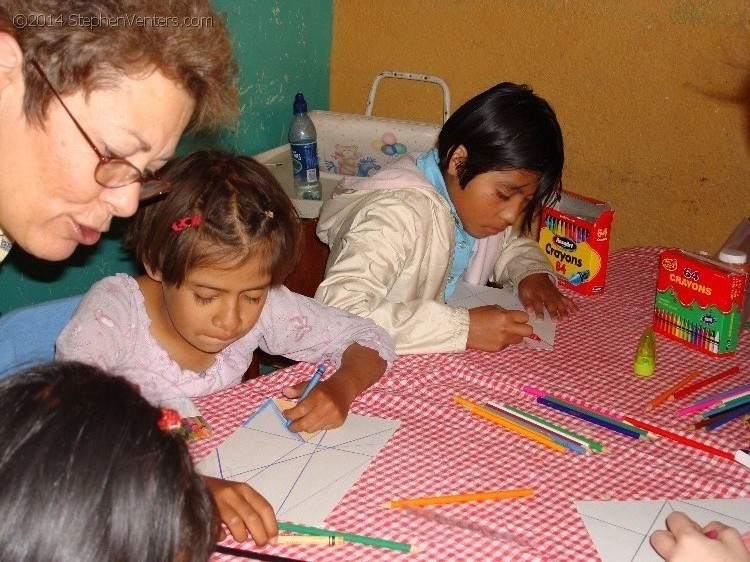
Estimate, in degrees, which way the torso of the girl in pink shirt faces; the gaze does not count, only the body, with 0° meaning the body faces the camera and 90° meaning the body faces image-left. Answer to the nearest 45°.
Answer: approximately 315°

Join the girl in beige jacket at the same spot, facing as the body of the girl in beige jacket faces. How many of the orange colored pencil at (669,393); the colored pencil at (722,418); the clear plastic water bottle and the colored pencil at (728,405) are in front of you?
3

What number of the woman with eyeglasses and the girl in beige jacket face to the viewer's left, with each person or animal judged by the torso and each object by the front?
0

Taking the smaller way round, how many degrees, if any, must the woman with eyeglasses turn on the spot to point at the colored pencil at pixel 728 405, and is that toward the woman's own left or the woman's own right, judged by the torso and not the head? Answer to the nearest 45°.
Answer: approximately 45° to the woman's own left

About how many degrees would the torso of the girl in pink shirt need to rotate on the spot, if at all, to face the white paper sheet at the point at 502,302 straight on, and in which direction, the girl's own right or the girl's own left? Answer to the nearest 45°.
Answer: approximately 90° to the girl's own left

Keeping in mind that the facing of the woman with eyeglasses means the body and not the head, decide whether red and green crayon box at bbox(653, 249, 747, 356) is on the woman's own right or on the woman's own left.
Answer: on the woman's own left

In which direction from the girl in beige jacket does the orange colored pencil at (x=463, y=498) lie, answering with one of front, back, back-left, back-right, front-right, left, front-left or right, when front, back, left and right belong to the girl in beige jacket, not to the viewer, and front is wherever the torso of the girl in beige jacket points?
front-right

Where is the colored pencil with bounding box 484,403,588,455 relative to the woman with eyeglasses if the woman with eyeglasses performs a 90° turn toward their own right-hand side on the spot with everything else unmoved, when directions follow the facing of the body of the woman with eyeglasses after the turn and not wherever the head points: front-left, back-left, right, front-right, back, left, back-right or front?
back-left

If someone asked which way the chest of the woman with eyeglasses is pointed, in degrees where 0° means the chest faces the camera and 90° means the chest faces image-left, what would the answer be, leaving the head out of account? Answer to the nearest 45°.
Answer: approximately 315°

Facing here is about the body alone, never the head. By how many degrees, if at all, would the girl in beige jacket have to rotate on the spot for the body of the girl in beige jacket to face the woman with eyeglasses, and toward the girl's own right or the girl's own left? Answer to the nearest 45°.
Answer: approximately 90° to the girl's own right

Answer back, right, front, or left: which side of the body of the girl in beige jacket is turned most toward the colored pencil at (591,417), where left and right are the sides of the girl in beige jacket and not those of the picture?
front
